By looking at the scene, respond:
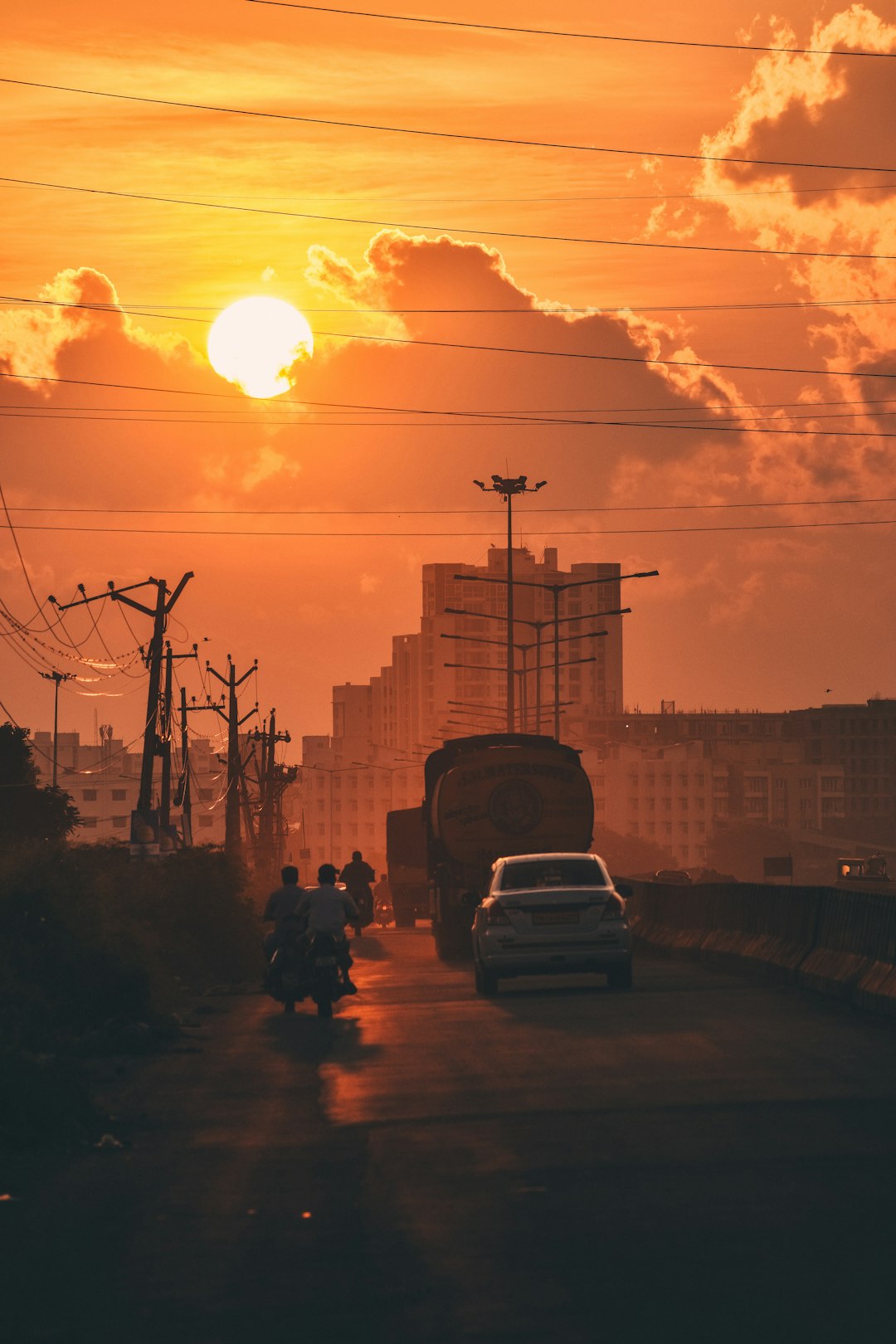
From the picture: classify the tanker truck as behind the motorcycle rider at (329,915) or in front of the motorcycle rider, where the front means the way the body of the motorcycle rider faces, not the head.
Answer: in front

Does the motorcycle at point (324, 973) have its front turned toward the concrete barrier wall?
no

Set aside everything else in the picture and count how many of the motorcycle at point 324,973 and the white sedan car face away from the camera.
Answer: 2

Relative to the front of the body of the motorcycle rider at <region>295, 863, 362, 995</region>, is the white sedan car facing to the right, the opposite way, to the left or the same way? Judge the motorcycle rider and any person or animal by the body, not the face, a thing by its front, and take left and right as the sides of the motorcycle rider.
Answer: the same way

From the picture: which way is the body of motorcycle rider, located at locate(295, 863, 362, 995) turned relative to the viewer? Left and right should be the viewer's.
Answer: facing away from the viewer

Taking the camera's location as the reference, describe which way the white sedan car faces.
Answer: facing away from the viewer

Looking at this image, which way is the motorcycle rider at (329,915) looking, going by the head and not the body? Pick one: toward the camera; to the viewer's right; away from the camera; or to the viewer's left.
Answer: away from the camera

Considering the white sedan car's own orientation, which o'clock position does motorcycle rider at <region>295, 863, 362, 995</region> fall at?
The motorcycle rider is roughly at 8 o'clock from the white sedan car.

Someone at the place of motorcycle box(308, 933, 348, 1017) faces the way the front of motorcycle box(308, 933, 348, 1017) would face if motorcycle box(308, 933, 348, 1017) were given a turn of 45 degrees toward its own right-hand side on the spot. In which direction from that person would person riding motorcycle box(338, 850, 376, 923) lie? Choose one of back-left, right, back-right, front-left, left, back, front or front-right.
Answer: front-left

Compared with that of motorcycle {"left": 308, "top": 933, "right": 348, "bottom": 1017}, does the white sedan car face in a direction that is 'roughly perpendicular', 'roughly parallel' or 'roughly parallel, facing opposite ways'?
roughly parallel

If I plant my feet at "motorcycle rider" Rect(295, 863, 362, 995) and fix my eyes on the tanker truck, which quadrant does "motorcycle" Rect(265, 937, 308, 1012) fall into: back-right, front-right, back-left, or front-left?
front-left

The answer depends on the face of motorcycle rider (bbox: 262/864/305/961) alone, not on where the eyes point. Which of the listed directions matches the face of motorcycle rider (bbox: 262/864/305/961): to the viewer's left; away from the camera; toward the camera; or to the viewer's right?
away from the camera

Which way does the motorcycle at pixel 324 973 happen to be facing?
away from the camera

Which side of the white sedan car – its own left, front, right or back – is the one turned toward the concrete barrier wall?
right

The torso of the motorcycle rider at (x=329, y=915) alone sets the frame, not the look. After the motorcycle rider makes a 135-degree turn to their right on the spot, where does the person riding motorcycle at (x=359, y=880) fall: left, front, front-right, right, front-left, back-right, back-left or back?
back-left

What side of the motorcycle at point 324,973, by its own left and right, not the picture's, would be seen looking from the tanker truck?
front
